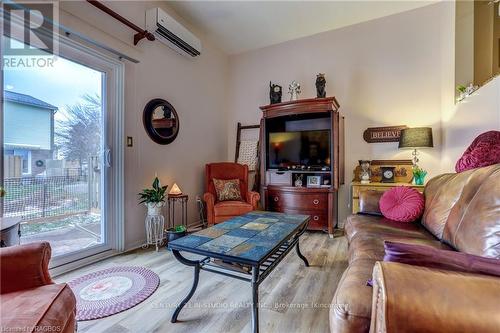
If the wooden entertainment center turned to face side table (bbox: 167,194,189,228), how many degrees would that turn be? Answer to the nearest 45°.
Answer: approximately 45° to its right

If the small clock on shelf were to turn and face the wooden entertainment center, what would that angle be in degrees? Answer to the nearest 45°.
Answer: approximately 90° to its right

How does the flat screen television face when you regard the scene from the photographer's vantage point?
facing the viewer

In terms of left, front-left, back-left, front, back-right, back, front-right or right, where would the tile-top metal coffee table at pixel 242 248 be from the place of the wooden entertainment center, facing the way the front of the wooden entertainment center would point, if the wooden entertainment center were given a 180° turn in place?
back-right

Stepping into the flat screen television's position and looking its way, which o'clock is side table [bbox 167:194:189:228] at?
The side table is roughly at 2 o'clock from the flat screen television.

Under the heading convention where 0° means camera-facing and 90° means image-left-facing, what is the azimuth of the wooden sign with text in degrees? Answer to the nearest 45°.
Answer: approximately 0°

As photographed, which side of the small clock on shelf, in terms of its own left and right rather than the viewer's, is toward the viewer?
front

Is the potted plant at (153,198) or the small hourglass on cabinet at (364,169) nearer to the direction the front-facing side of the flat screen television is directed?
the potted plant

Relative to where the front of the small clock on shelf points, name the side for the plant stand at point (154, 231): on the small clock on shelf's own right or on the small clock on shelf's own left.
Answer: on the small clock on shelf's own right

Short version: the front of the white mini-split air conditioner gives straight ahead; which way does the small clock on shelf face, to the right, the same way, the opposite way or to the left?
to the right

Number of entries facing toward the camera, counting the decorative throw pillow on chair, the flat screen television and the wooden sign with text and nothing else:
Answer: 3

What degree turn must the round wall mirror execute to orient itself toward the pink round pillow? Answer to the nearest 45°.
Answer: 0° — it already faces it

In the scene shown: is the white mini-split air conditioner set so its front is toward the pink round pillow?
yes

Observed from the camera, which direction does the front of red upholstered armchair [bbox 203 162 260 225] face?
facing the viewer and to the right of the viewer
